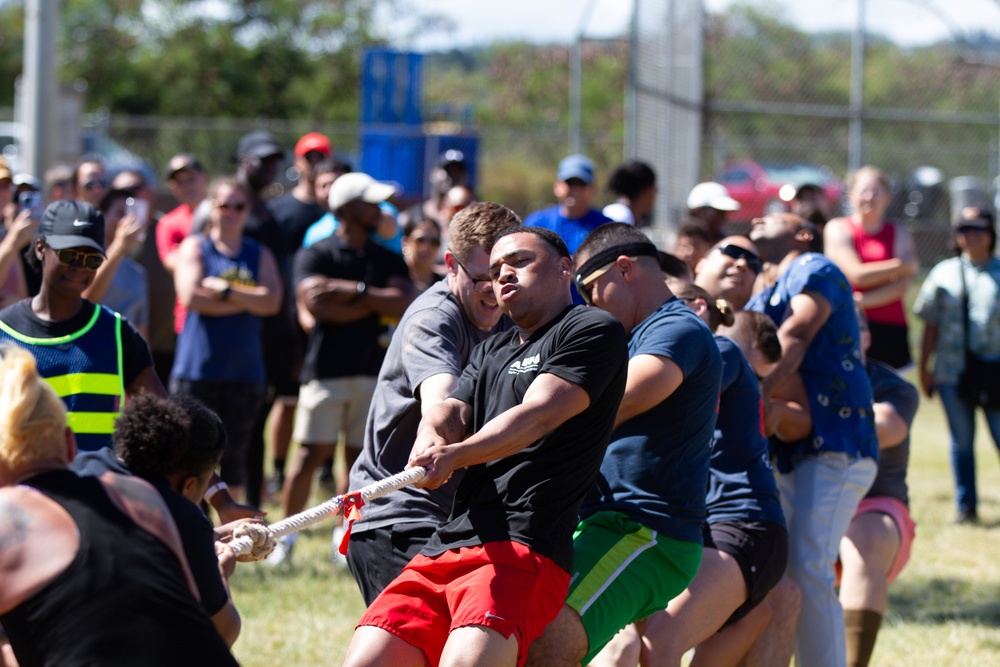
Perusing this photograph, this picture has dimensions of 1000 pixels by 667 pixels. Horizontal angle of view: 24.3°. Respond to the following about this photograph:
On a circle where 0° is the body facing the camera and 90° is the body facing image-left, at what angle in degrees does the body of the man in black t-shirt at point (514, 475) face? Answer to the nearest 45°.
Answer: approximately 45°

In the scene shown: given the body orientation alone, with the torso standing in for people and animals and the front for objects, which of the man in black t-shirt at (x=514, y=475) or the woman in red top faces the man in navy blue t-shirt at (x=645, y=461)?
the woman in red top

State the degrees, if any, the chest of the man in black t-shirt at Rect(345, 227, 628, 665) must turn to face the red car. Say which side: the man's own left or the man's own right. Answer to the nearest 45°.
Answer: approximately 135° to the man's own right

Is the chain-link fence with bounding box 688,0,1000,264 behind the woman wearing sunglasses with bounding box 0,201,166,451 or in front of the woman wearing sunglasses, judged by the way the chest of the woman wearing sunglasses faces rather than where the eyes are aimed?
behind

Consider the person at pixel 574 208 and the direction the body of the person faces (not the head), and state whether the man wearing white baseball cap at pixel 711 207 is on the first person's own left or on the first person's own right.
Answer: on the first person's own left

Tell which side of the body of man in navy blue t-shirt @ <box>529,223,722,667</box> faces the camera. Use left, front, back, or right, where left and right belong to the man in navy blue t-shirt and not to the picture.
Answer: left

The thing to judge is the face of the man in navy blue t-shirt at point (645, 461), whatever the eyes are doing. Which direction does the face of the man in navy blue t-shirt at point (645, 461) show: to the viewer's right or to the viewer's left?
to the viewer's left

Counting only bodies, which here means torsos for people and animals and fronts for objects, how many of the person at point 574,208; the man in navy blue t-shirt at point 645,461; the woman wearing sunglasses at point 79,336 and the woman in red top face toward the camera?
3

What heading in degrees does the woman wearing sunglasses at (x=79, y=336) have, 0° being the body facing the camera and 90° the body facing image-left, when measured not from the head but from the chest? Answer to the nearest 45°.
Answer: approximately 0°

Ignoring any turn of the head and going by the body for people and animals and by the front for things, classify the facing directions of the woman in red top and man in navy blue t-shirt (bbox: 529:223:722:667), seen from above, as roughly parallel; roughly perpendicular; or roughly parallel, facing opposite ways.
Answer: roughly perpendicular

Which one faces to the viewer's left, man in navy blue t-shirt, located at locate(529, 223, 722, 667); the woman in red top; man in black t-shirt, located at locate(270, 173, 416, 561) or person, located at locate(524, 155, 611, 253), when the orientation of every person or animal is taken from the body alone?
man in navy blue t-shirt, located at locate(529, 223, 722, 667)
